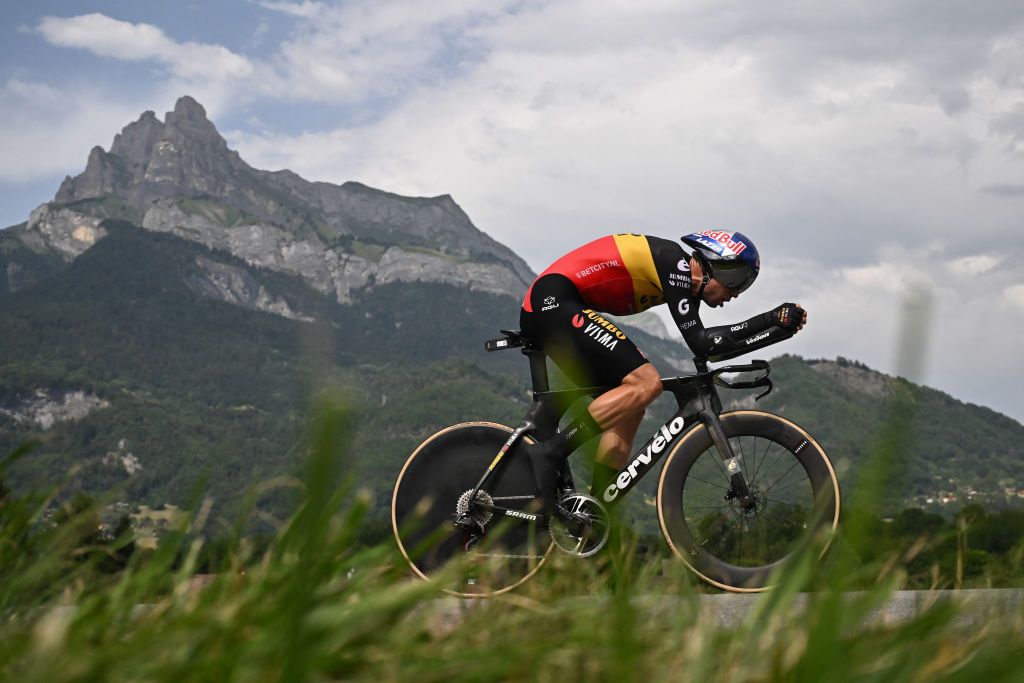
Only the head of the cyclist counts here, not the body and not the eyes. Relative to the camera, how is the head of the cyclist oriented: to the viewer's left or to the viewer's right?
to the viewer's right

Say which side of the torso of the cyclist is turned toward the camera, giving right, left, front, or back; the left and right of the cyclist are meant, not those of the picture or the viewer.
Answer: right

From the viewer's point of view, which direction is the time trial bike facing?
to the viewer's right
